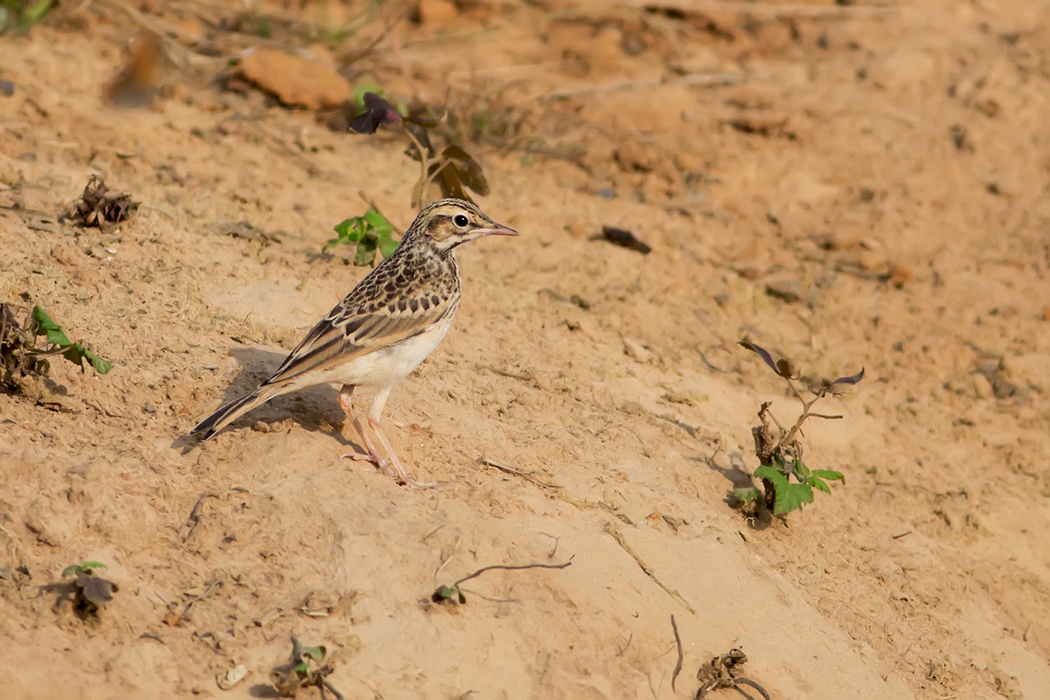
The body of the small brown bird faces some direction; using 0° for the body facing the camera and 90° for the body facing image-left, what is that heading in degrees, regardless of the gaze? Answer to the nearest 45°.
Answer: approximately 270°

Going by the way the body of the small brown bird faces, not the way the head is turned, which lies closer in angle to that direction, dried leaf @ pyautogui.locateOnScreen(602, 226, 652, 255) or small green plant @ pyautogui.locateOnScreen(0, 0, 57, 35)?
the dried leaf

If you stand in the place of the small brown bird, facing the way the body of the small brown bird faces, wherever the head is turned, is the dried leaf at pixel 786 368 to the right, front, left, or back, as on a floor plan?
front

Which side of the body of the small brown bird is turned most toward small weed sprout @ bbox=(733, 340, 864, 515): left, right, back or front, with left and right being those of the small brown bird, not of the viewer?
front

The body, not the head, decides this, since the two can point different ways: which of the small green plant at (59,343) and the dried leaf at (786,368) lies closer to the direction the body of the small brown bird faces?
the dried leaf

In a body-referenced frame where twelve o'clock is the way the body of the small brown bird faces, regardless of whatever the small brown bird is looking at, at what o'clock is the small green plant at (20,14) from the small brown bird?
The small green plant is roughly at 8 o'clock from the small brown bird.

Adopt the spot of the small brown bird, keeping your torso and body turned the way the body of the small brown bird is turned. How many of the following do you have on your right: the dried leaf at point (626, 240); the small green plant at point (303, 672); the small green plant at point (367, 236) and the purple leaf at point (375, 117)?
1

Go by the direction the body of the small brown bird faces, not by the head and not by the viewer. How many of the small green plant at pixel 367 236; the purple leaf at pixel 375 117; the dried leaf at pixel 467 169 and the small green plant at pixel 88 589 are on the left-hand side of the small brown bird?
3

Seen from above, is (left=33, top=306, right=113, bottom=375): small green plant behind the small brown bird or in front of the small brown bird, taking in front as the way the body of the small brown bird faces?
behind

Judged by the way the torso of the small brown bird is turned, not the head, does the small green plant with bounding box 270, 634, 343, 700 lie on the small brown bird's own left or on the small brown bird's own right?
on the small brown bird's own right

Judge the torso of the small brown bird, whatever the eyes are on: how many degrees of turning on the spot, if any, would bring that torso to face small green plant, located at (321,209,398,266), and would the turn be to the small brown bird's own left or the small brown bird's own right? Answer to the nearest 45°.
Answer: approximately 90° to the small brown bird's own left

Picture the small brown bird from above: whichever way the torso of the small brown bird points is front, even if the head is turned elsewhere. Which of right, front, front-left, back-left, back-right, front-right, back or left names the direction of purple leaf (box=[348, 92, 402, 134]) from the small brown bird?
left

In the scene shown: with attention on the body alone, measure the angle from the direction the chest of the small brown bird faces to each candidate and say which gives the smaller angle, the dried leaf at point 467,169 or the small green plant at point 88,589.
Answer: the dried leaf
